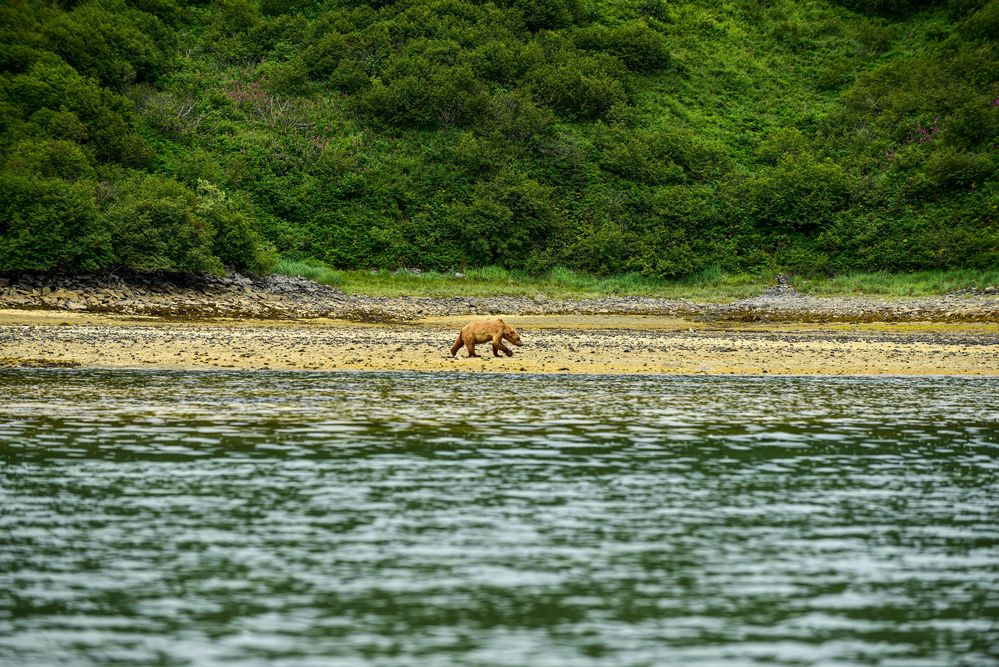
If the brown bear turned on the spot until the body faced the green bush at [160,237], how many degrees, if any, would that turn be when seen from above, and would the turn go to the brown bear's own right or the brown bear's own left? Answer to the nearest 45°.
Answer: approximately 135° to the brown bear's own left

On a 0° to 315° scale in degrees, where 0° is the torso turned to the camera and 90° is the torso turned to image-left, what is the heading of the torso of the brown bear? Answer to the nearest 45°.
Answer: approximately 270°

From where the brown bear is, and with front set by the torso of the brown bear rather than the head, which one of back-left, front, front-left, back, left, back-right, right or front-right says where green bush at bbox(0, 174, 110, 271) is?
back-left
